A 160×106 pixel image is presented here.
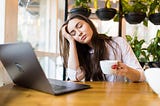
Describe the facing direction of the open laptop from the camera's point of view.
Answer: facing away from the viewer and to the right of the viewer

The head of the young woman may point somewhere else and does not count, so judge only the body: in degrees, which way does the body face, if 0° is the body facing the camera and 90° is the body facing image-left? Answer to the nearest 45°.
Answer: approximately 0°

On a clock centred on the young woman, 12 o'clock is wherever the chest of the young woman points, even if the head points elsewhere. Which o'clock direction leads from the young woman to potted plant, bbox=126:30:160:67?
The potted plant is roughly at 7 o'clock from the young woman.

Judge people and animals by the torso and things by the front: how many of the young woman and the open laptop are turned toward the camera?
1

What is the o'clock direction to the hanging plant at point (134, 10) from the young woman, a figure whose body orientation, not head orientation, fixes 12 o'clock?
The hanging plant is roughly at 7 o'clock from the young woman.

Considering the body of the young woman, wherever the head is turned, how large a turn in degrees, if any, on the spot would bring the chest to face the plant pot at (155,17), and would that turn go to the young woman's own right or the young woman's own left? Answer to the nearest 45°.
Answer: approximately 135° to the young woman's own left
